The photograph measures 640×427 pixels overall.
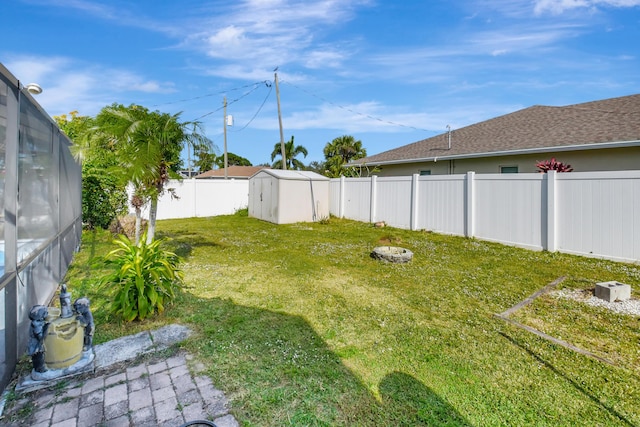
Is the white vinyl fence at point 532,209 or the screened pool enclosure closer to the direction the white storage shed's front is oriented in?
the screened pool enclosure

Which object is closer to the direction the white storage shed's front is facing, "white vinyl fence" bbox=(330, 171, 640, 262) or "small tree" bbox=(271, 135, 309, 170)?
the white vinyl fence

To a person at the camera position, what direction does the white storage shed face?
facing the viewer and to the left of the viewer

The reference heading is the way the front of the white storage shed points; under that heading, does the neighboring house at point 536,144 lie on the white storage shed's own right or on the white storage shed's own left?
on the white storage shed's own left

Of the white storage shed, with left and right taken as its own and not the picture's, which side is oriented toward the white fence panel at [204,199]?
right

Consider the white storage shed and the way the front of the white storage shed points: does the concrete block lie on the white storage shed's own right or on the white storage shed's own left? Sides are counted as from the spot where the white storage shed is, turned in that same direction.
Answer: on the white storage shed's own left

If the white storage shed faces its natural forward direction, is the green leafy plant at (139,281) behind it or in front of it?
in front
